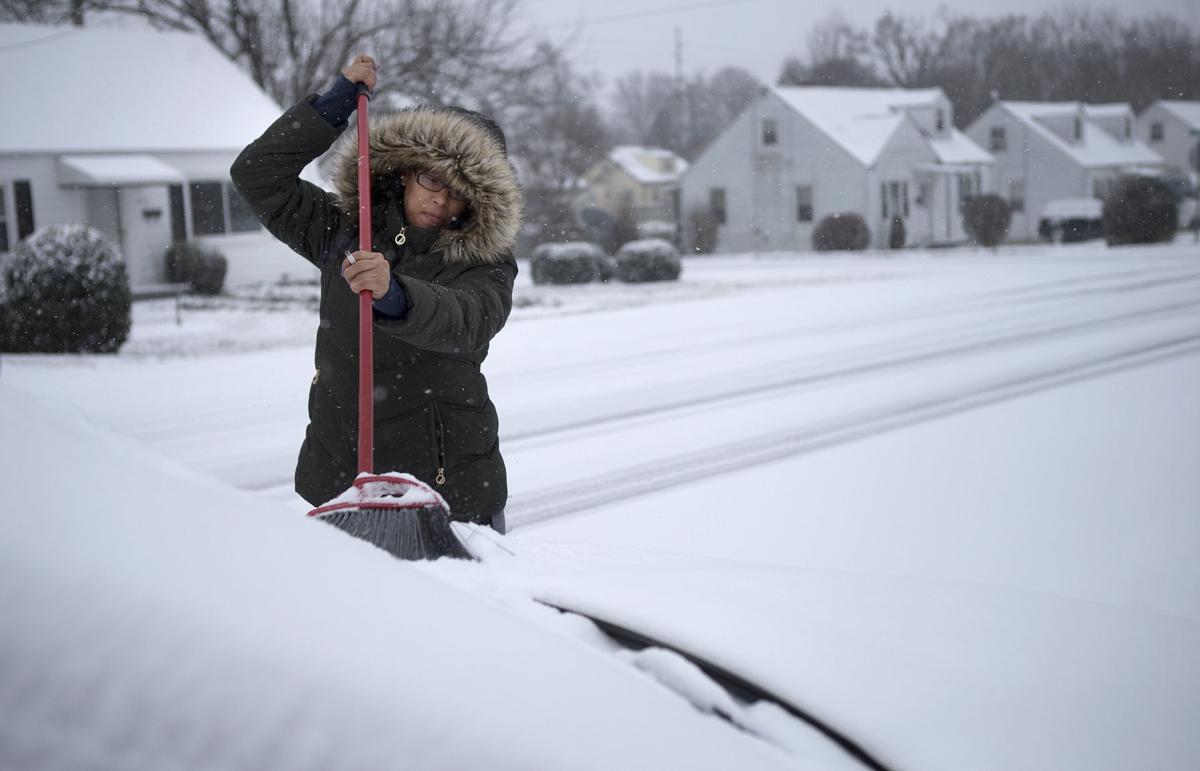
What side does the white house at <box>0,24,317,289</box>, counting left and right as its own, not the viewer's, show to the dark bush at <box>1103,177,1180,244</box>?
left

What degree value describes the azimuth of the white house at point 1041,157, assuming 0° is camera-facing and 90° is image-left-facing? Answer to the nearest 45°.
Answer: approximately 315°

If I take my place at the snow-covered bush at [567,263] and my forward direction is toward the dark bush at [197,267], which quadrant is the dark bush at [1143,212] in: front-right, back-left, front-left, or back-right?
back-right

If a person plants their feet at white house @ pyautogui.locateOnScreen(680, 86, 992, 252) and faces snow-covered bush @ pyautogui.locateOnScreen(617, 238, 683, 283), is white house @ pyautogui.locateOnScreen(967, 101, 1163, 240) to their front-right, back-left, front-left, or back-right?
back-left

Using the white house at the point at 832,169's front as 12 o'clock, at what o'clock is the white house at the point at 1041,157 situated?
the white house at the point at 1041,157 is roughly at 9 o'clock from the white house at the point at 832,169.

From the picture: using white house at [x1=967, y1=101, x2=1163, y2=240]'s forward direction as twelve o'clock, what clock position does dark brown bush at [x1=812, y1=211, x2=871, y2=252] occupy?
The dark brown bush is roughly at 2 o'clock from the white house.

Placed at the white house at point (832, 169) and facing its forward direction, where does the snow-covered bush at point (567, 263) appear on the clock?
The snow-covered bush is roughly at 2 o'clock from the white house.
